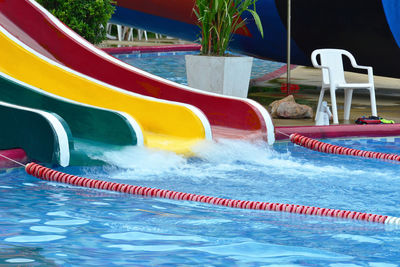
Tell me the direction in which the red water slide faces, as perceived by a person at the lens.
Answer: facing to the right of the viewer

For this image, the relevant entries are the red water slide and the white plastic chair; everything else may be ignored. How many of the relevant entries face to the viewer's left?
0

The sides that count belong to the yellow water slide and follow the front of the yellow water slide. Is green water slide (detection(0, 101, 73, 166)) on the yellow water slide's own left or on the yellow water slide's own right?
on the yellow water slide's own right

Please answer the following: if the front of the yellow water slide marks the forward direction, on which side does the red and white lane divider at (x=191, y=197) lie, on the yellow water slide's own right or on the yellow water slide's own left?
on the yellow water slide's own right

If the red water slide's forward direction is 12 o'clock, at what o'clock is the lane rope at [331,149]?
The lane rope is roughly at 1 o'clock from the red water slide.

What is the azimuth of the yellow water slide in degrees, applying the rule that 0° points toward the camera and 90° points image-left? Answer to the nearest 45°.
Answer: approximately 270°

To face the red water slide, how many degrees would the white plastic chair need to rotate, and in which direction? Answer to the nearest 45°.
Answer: approximately 90° to its right

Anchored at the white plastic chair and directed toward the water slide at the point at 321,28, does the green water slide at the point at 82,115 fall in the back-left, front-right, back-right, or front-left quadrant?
back-left

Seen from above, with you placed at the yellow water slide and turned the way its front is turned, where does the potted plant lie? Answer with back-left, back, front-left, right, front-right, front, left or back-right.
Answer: front-left

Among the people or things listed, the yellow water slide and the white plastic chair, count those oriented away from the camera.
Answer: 0
